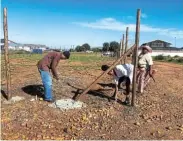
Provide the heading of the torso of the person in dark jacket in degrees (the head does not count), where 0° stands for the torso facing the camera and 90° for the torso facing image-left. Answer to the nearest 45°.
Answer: approximately 270°

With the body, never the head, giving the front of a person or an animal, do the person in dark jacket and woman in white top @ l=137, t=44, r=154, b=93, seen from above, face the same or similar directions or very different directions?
very different directions

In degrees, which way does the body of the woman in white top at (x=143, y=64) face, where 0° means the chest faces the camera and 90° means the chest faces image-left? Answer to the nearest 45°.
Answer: approximately 45°

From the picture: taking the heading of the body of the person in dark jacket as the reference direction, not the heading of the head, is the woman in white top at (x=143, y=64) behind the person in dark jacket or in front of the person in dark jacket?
in front

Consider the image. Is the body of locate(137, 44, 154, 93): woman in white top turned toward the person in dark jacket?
yes

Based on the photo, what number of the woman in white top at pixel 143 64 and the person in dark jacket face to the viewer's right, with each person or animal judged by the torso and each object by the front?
1
